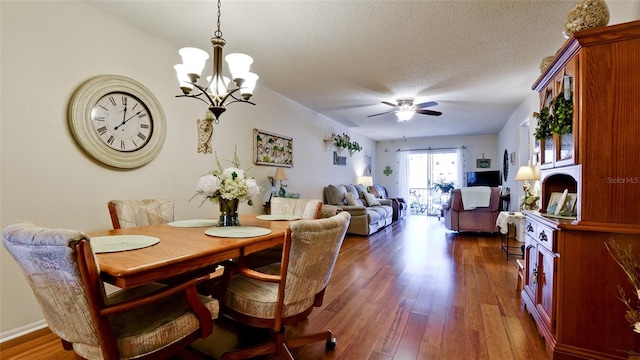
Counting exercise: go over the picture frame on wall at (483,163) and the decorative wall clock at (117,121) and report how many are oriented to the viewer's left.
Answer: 0

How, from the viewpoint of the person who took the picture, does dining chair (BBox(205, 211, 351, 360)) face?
facing away from the viewer and to the left of the viewer

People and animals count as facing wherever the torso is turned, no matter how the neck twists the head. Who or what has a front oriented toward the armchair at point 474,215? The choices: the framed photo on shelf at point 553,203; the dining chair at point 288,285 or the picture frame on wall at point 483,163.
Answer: the picture frame on wall

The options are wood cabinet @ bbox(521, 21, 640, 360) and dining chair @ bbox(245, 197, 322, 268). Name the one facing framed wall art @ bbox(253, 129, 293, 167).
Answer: the wood cabinet

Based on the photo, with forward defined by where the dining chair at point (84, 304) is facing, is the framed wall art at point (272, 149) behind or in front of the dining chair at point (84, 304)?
in front

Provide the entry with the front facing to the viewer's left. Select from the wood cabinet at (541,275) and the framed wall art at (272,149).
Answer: the wood cabinet

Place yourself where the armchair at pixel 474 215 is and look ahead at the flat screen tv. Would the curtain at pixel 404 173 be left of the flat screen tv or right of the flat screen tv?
left

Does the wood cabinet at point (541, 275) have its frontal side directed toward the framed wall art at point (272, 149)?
yes

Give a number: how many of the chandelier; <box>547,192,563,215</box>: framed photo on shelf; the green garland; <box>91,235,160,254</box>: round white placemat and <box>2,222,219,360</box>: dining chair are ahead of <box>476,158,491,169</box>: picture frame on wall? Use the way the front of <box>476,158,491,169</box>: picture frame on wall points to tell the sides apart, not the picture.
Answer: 5

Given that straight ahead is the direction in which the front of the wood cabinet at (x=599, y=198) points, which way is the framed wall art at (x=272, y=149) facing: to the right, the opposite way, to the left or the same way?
the opposite way

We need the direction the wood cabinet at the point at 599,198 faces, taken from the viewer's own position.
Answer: facing to the left of the viewer

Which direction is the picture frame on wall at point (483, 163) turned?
toward the camera

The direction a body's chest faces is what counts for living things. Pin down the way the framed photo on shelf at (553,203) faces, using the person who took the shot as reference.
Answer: facing the viewer and to the left of the viewer

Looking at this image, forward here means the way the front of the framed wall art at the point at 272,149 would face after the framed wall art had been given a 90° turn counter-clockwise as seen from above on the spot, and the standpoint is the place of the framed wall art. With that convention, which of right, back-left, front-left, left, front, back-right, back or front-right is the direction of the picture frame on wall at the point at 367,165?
front

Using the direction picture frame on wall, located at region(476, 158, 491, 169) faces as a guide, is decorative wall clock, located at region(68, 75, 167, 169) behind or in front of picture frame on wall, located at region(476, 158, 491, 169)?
in front

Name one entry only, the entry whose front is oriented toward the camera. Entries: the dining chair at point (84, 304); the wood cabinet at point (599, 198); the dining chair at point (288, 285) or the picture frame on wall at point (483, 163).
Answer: the picture frame on wall

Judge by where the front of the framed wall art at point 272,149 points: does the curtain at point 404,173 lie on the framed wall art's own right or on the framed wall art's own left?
on the framed wall art's own left

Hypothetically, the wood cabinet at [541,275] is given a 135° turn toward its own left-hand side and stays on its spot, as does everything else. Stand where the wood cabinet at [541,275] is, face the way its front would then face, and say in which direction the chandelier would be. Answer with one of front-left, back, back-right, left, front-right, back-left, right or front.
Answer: right
